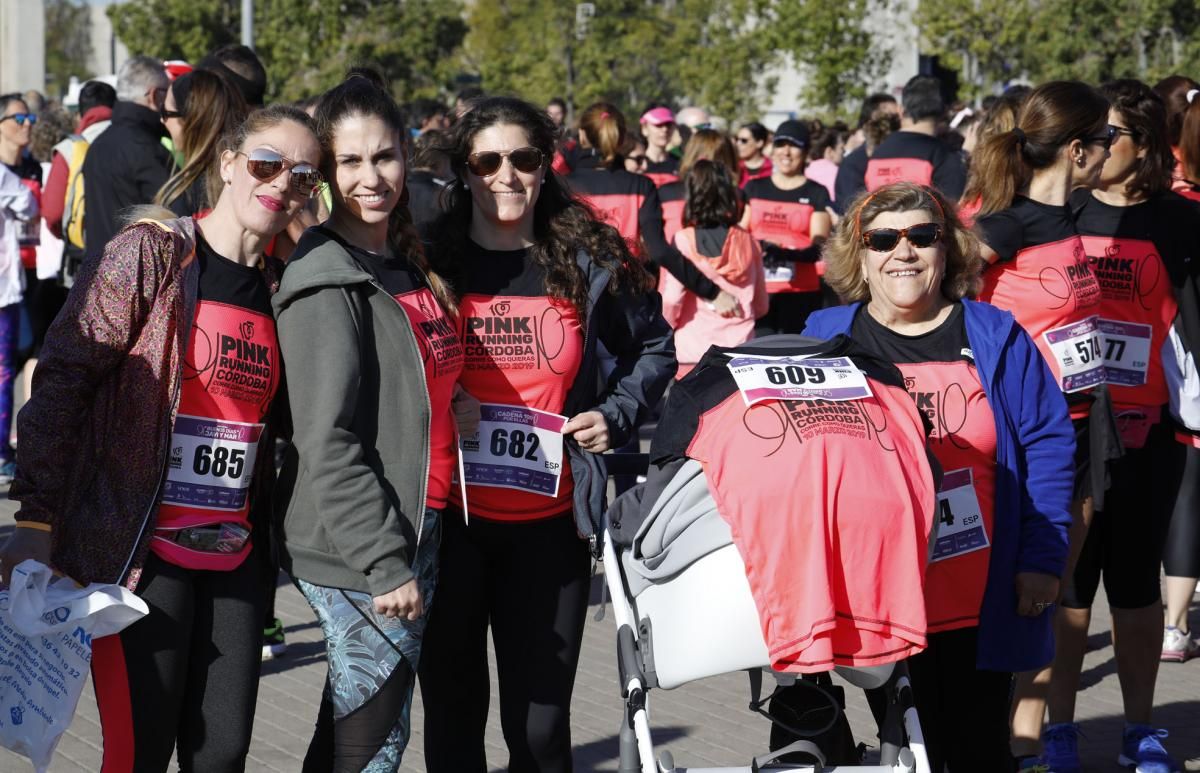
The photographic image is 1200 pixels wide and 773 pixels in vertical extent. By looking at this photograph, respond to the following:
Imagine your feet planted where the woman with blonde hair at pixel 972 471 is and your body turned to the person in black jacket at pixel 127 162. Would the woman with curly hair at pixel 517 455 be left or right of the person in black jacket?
left

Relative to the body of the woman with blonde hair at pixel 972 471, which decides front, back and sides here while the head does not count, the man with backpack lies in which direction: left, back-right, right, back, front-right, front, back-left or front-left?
back-right

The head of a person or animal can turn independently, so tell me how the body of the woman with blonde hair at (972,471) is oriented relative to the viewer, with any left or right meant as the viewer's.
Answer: facing the viewer

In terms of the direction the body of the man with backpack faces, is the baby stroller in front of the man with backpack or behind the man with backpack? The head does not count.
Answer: behind

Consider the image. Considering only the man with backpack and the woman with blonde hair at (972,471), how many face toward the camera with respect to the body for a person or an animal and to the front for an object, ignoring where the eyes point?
1

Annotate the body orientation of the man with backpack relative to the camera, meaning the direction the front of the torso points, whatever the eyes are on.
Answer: away from the camera

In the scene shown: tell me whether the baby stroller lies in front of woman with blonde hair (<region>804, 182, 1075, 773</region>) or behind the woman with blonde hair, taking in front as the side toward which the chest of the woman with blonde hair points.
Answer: in front

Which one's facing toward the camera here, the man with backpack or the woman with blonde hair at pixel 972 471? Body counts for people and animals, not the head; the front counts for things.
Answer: the woman with blonde hair

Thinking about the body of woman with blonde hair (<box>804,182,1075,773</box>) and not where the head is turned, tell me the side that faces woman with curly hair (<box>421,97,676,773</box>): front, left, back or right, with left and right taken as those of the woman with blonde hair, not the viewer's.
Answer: right
